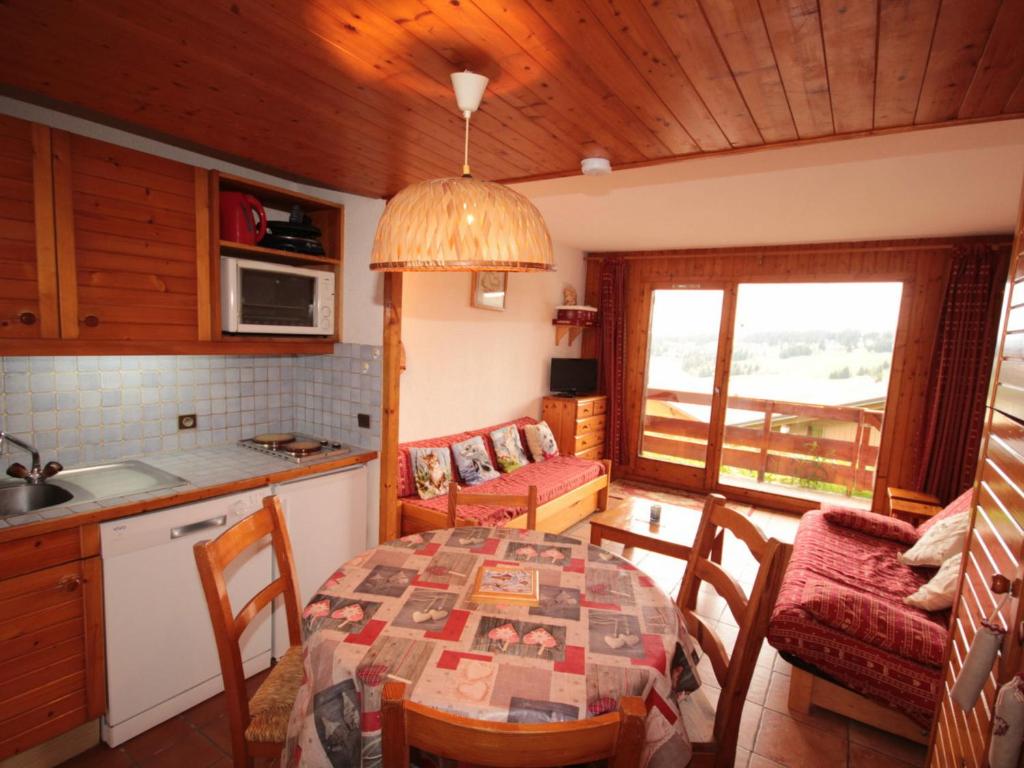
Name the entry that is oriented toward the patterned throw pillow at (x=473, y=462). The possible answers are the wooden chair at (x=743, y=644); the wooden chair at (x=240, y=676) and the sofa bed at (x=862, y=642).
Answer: the sofa bed

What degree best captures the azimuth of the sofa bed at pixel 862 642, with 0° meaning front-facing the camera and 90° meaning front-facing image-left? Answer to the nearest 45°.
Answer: approximately 90°

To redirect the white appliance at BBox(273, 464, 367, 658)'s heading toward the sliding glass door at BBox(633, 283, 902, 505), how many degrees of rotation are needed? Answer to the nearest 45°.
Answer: approximately 45° to its left

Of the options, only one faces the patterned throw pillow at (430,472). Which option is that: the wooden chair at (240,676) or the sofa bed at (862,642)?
the sofa bed

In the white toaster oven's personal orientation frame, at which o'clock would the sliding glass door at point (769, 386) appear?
The sliding glass door is roughly at 10 o'clock from the white toaster oven.

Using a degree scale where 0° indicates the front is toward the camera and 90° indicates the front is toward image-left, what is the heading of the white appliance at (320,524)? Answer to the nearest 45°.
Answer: approximately 315°

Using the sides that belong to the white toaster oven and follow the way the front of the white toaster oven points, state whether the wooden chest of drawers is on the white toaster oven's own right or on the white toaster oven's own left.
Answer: on the white toaster oven's own left

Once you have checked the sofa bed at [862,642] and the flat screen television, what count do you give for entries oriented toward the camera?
1

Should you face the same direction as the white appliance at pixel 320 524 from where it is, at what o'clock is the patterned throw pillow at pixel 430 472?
The patterned throw pillow is roughly at 9 o'clock from the white appliance.
